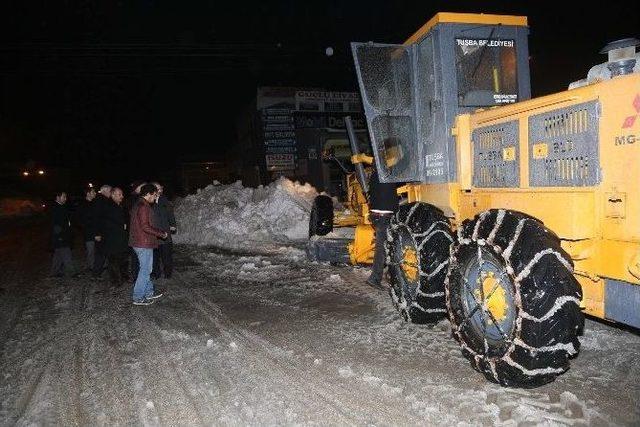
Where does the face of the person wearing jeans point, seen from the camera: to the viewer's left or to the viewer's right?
to the viewer's right

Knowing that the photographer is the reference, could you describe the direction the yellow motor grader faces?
facing away from the viewer and to the left of the viewer

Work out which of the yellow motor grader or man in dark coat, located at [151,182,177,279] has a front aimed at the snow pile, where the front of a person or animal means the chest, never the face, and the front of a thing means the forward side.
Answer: the yellow motor grader

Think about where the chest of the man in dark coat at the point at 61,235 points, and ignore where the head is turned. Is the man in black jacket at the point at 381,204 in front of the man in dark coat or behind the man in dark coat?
in front

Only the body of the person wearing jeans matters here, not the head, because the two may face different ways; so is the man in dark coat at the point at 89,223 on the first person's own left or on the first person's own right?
on the first person's own left

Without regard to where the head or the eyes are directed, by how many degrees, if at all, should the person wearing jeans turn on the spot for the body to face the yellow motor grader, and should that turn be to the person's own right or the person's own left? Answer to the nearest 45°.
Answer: approximately 45° to the person's own right

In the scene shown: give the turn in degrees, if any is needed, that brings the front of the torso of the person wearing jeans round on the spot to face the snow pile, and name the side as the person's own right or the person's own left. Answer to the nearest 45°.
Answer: approximately 45° to the person's own left

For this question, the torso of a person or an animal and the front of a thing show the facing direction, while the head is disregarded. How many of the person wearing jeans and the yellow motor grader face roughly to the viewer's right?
1

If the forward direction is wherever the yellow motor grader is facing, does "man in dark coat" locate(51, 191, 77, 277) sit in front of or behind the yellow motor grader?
in front

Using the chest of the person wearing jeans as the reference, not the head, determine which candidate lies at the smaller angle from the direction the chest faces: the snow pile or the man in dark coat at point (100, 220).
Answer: the snow pile

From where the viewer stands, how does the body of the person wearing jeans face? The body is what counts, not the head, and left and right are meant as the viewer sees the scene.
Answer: facing to the right of the viewer

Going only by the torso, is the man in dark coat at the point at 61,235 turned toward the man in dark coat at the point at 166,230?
yes

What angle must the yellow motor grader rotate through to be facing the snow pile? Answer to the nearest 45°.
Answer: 0° — it already faces it
